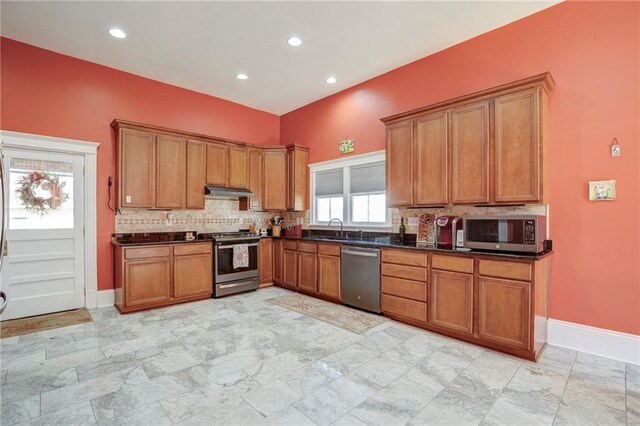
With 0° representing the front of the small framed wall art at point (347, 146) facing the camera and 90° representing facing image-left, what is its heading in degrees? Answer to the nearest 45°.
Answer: approximately 45°

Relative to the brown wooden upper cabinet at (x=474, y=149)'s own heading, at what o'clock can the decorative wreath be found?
The decorative wreath is roughly at 1 o'clock from the brown wooden upper cabinet.

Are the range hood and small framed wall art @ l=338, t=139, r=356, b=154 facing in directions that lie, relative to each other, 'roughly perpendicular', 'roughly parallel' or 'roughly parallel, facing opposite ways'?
roughly perpendicular

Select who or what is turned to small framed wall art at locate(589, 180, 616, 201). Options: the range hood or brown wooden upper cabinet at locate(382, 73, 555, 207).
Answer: the range hood

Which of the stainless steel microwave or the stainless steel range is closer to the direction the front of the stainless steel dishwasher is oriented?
the stainless steel range

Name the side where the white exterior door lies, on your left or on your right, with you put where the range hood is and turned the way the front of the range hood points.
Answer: on your right

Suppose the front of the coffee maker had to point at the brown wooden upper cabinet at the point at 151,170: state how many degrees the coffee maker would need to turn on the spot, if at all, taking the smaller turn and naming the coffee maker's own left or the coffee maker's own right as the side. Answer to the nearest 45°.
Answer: approximately 45° to the coffee maker's own right

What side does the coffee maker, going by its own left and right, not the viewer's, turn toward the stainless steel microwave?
left

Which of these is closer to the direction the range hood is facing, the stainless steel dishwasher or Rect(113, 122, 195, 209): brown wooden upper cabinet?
the stainless steel dishwasher

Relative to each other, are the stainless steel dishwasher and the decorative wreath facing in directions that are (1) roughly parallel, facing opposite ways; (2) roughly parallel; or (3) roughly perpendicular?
roughly perpendicular

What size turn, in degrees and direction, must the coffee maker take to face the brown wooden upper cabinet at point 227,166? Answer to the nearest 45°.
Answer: approximately 45° to its right

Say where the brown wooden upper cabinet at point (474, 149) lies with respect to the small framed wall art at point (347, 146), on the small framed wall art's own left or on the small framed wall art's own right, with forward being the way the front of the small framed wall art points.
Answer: on the small framed wall art's own left
